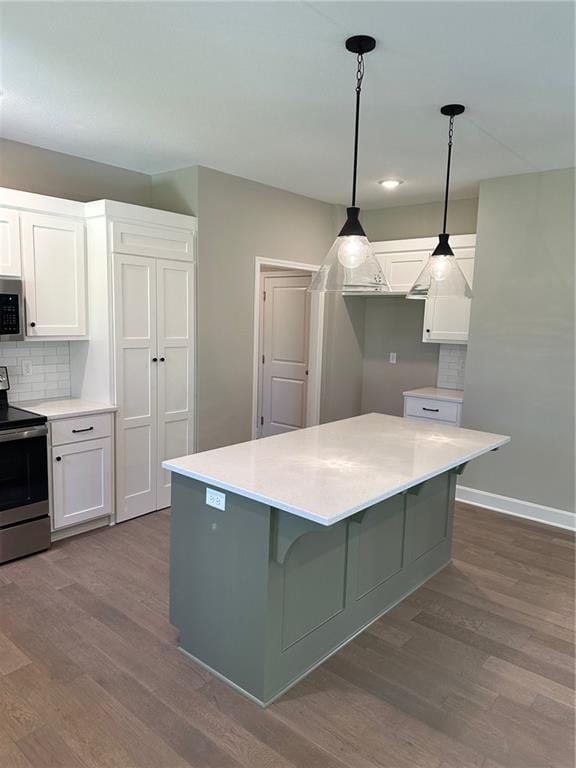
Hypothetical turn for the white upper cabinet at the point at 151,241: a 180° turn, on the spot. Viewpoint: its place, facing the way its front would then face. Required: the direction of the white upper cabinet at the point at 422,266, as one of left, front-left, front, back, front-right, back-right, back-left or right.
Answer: back-right

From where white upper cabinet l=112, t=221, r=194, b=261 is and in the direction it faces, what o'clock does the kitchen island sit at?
The kitchen island is roughly at 1 o'clock from the white upper cabinet.

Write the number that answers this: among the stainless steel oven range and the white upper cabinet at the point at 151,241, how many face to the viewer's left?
0

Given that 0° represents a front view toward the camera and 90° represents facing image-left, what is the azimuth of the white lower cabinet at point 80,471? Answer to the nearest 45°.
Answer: approximately 315°

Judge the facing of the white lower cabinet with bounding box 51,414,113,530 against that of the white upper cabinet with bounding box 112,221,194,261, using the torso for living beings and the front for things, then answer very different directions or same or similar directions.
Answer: same or similar directions

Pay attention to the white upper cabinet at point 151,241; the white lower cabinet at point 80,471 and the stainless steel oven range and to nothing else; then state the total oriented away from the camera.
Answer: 0

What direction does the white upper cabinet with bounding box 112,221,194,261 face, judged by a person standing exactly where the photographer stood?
facing the viewer and to the right of the viewer

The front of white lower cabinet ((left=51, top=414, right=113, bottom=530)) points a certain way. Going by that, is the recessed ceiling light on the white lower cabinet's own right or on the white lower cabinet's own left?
on the white lower cabinet's own left

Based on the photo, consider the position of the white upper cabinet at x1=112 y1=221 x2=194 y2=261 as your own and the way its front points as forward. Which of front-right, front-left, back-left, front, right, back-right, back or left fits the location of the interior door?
left

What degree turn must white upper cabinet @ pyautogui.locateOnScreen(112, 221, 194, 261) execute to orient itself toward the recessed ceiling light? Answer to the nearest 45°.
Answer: approximately 45° to its left

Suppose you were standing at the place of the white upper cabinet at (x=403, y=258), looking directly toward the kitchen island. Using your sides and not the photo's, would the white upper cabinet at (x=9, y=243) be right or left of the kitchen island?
right

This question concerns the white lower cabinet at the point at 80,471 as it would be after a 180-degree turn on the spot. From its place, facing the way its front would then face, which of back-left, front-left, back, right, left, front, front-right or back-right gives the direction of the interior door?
right

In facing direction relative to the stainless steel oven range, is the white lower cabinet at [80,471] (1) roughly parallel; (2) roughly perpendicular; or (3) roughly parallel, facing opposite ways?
roughly parallel

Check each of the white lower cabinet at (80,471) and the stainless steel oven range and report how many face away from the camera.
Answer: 0

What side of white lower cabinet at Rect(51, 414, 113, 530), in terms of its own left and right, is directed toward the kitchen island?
front
